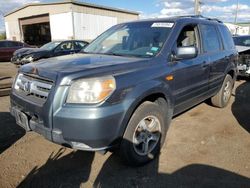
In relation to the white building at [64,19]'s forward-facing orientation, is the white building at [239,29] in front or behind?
behind

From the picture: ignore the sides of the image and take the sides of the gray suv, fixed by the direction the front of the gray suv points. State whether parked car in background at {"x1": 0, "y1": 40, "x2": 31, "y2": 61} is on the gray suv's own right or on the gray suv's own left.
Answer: on the gray suv's own right

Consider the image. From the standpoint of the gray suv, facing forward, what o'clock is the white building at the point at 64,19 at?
The white building is roughly at 4 o'clock from the gray suv.

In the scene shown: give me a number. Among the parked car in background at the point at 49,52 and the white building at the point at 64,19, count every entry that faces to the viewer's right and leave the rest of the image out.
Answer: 0

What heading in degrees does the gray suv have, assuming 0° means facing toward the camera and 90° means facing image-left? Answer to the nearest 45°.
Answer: approximately 45°

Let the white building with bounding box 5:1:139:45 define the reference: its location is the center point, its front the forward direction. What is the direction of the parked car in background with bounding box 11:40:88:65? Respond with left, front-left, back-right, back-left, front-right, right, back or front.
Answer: front-left

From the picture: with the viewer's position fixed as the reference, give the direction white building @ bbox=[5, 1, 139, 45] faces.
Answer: facing the viewer and to the left of the viewer

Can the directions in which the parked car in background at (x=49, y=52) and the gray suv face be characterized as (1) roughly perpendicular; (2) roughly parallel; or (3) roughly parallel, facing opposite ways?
roughly parallel

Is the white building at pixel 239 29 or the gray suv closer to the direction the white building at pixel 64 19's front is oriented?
the gray suv

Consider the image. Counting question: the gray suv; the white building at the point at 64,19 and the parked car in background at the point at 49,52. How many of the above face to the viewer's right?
0

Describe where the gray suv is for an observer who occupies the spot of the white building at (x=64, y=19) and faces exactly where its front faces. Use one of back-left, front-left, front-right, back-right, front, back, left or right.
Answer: front-left

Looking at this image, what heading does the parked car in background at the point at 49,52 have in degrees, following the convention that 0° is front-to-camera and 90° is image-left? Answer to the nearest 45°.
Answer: approximately 45°

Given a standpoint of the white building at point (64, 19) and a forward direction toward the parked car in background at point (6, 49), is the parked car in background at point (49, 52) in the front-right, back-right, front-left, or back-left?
front-left

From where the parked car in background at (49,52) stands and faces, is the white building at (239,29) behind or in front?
behind
